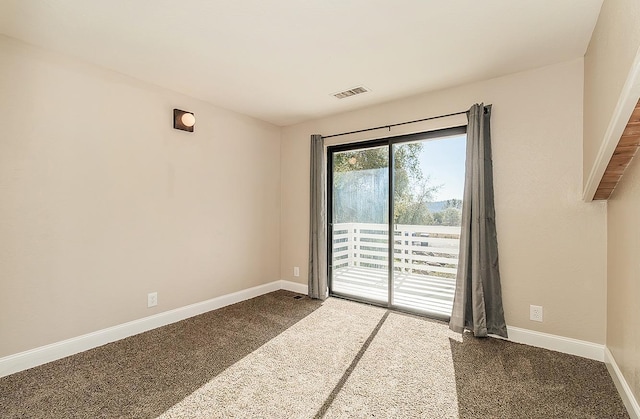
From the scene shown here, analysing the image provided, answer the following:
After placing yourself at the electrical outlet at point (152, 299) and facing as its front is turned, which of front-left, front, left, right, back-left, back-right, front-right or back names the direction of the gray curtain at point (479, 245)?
front

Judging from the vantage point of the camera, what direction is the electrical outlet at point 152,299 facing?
facing the viewer and to the right of the viewer

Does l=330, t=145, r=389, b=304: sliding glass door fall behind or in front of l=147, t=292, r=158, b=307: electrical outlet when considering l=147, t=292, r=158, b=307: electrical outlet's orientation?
in front

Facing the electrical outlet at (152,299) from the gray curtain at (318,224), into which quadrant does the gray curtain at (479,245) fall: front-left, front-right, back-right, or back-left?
back-left

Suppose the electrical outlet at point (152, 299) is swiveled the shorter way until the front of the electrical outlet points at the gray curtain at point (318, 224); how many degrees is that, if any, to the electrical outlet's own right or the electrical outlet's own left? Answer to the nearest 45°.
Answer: approximately 45° to the electrical outlet's own left

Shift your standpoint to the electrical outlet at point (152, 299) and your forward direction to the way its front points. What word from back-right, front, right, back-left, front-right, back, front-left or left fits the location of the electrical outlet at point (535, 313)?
front

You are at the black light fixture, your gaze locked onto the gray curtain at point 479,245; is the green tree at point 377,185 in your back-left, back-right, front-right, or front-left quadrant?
front-left

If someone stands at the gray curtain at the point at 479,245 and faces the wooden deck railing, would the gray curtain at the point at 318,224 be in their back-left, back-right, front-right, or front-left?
front-left
